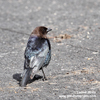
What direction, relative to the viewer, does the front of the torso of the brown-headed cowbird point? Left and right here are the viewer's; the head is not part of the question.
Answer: facing away from the viewer and to the right of the viewer
